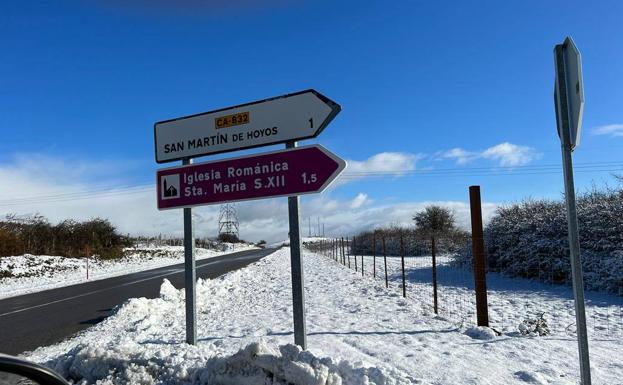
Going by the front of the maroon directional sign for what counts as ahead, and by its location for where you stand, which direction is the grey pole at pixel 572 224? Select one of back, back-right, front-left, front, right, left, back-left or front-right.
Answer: left

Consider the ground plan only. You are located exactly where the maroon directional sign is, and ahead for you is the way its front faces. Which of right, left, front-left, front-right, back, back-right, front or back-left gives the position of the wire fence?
back

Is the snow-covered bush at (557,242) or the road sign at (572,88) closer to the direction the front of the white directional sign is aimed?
the road sign

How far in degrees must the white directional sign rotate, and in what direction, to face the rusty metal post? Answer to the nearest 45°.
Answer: approximately 135° to its left

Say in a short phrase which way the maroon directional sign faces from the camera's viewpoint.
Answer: facing the viewer and to the left of the viewer

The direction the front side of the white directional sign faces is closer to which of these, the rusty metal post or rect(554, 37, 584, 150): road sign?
the road sign

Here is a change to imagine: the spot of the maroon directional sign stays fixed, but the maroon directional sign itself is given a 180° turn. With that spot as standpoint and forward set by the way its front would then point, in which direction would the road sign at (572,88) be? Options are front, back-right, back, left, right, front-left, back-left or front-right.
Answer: right

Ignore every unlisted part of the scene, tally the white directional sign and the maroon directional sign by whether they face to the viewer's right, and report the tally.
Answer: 0
